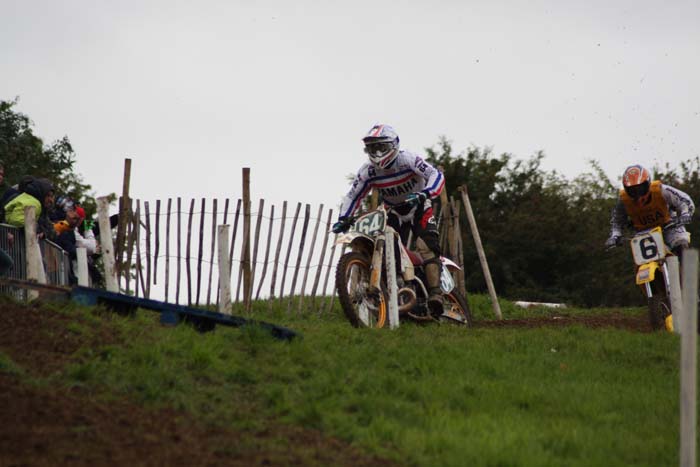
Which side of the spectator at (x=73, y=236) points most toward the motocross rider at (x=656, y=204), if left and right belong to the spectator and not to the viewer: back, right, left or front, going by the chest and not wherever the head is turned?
front

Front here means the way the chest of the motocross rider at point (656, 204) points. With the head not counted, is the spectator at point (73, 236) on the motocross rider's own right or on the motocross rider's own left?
on the motocross rider's own right

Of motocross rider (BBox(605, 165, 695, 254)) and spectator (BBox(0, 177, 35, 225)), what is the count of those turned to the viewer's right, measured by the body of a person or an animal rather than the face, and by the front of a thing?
1

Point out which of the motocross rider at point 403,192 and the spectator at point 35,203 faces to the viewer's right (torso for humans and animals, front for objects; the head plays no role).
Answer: the spectator

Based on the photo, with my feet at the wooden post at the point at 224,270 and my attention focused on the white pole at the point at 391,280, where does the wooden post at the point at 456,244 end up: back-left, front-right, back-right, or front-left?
front-left

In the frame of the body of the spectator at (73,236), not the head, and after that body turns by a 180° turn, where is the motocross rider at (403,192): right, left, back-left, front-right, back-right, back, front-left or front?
back

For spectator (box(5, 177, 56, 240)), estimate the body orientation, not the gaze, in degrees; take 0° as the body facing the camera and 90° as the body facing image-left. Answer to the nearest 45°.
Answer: approximately 270°

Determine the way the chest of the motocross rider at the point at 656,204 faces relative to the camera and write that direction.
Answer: toward the camera

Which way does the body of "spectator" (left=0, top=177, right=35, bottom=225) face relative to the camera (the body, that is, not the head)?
to the viewer's right

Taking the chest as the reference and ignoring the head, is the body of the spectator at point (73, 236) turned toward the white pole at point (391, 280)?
yes
